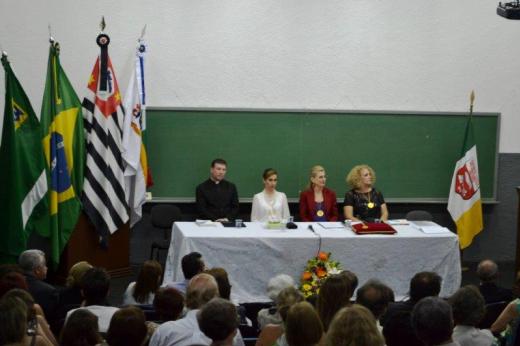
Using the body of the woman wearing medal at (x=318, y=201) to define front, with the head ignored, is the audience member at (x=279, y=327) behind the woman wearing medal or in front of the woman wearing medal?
in front

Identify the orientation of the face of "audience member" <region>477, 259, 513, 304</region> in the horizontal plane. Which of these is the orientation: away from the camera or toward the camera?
away from the camera

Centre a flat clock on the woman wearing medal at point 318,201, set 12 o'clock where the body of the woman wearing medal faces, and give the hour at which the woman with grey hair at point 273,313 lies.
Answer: The woman with grey hair is roughly at 12 o'clock from the woman wearing medal.

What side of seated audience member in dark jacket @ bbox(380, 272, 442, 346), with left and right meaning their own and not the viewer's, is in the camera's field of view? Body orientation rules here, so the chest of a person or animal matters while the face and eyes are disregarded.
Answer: back

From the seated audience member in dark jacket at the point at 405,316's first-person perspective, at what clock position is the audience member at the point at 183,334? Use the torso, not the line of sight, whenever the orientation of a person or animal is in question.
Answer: The audience member is roughly at 8 o'clock from the seated audience member in dark jacket.

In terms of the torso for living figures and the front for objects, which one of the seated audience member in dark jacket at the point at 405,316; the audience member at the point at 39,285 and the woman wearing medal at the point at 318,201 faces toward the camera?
the woman wearing medal

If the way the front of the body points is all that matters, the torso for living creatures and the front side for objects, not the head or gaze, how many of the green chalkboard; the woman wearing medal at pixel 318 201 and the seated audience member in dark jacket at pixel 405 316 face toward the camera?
2

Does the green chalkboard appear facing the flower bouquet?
yes

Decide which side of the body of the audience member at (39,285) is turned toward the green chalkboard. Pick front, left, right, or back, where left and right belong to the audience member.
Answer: front

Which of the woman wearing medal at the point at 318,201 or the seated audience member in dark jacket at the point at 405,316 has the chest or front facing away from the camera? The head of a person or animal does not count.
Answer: the seated audience member in dark jacket

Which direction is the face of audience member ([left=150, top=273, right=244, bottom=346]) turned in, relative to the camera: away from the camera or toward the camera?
away from the camera

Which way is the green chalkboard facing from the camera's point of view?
toward the camera

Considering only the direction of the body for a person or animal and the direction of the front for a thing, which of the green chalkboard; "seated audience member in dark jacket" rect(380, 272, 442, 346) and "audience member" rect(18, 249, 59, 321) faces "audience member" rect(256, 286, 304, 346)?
the green chalkboard

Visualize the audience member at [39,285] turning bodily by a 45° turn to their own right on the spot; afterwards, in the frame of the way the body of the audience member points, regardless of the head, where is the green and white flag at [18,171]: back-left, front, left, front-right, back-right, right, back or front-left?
left

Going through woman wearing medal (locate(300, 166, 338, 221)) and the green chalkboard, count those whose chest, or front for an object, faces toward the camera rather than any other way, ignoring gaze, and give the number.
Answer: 2

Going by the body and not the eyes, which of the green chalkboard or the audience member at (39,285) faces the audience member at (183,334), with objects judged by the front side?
the green chalkboard

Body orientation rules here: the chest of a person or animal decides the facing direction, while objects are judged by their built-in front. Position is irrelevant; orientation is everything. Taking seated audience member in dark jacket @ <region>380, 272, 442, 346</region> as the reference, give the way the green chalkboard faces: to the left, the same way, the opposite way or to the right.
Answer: the opposite way

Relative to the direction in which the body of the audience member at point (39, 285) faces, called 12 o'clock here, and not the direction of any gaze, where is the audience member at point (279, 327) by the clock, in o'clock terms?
the audience member at point (279, 327) is roughly at 3 o'clock from the audience member at point (39, 285).
